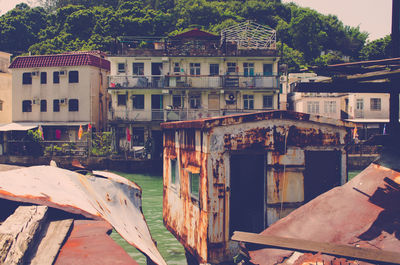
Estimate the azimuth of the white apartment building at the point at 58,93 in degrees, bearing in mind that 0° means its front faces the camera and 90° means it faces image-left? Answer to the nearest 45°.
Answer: approximately 0°

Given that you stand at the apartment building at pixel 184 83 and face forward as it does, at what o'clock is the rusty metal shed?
The rusty metal shed is roughly at 12 o'clock from the apartment building.

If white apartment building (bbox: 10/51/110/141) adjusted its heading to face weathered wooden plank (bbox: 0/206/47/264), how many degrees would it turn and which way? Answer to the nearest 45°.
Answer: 0° — it already faces it

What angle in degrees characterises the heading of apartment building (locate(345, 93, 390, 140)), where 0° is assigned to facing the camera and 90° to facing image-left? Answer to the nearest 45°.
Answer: approximately 0°

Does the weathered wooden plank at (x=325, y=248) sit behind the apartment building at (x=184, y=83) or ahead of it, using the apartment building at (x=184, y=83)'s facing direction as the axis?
ahead

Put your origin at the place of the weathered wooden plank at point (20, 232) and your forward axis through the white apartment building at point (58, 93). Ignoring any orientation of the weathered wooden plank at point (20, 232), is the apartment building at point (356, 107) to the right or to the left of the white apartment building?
right

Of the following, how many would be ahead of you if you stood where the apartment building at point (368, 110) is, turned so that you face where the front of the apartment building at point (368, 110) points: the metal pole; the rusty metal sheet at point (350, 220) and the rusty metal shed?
3

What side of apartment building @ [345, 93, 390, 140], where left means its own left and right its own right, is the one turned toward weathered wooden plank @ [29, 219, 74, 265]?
front

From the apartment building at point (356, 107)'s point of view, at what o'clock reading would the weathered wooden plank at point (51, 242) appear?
The weathered wooden plank is roughly at 12 o'clock from the apartment building.

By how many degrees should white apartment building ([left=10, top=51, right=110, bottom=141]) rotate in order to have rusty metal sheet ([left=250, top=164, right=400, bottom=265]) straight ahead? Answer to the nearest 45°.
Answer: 0° — it already faces it
